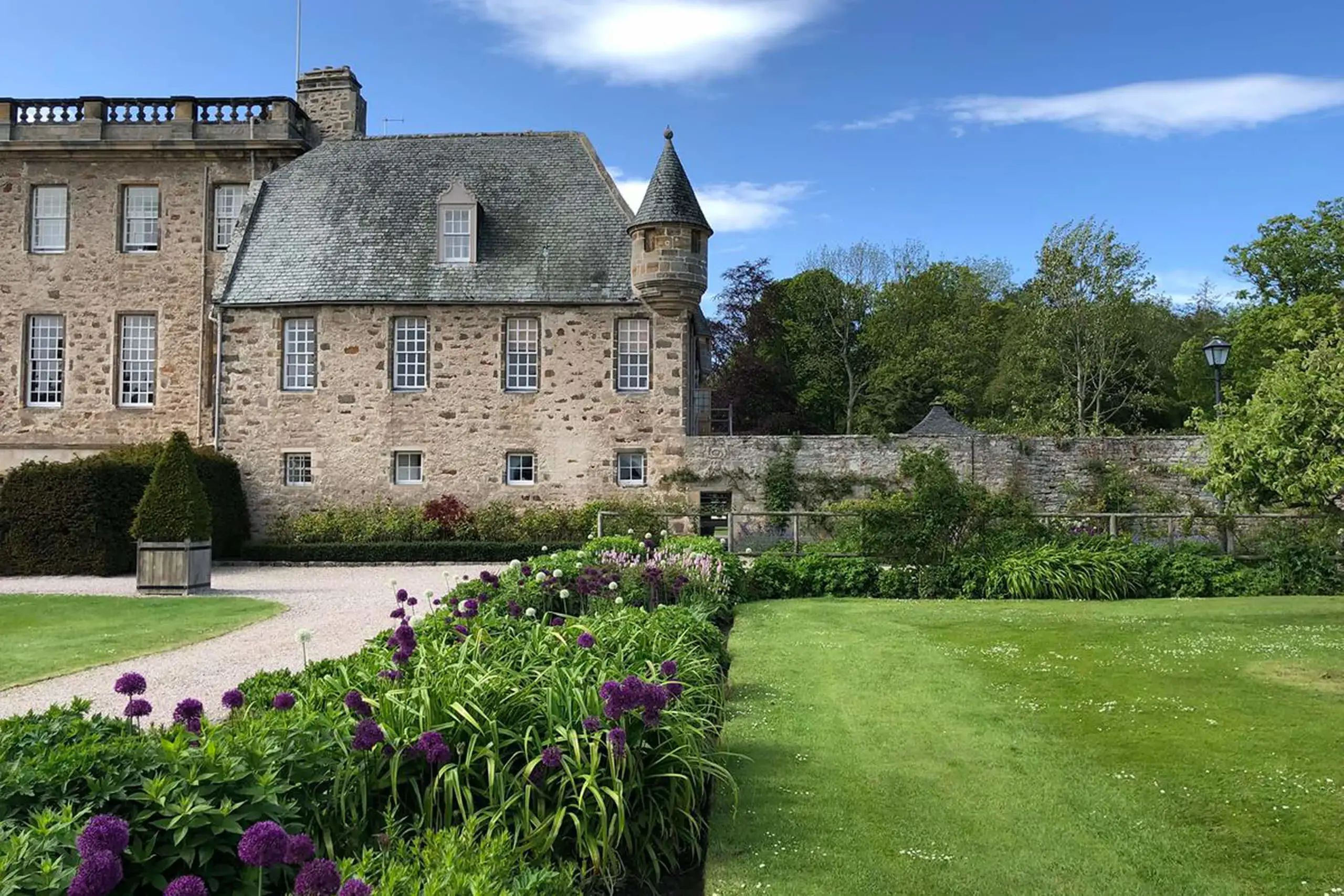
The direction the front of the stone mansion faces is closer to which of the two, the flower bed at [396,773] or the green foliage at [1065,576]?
the flower bed

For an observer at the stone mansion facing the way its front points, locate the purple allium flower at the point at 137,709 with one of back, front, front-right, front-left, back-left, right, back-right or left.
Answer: front

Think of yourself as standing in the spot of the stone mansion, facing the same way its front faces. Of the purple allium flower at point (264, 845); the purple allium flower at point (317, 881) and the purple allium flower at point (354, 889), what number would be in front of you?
3

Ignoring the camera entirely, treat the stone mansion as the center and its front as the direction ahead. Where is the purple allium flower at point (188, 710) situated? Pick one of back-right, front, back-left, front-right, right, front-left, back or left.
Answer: front

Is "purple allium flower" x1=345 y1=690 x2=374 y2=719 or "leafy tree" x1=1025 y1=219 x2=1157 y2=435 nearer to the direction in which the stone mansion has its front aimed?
the purple allium flower

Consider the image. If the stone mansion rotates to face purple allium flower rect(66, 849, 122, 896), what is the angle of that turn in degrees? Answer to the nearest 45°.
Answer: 0° — it already faces it

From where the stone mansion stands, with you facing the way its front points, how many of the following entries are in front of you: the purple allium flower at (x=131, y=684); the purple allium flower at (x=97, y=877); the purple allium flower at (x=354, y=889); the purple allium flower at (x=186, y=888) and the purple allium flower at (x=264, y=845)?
5

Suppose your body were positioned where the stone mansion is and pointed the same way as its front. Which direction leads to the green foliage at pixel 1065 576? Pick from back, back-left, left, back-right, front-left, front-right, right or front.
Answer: front-left

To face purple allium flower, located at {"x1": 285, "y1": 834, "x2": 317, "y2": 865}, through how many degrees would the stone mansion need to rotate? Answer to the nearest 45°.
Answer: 0° — it already faces it

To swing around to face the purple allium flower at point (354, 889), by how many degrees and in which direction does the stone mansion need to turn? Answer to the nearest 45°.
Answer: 0° — it already faces it

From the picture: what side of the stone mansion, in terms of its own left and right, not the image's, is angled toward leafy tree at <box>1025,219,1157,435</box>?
left

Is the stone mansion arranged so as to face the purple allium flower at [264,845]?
yes

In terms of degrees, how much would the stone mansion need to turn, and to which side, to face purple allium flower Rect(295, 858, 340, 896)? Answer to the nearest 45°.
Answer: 0° — it already faces it

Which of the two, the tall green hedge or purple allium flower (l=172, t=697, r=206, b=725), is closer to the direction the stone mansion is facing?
the purple allium flower

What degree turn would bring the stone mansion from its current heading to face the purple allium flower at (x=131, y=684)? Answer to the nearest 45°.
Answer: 0° — it already faces it

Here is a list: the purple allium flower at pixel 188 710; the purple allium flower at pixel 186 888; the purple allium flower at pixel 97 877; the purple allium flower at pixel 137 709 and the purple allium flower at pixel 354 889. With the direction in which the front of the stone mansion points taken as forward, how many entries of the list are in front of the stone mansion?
5

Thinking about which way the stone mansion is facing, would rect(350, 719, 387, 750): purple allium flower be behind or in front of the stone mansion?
in front

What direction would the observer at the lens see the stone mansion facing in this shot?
facing the viewer
